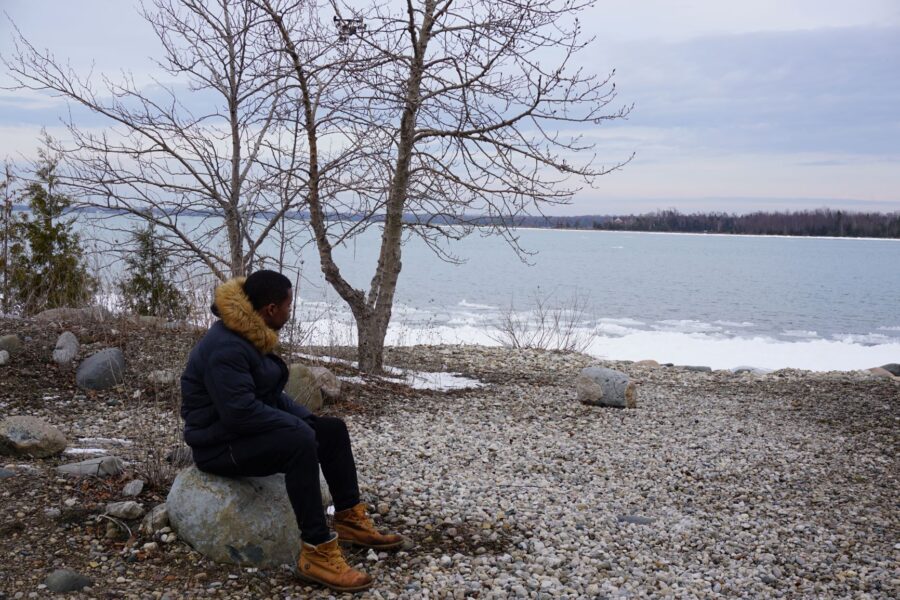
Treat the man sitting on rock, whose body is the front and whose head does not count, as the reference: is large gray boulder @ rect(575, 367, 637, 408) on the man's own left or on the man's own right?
on the man's own left

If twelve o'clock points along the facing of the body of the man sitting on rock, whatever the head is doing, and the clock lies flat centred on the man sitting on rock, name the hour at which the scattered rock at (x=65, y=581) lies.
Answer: The scattered rock is roughly at 6 o'clock from the man sitting on rock.

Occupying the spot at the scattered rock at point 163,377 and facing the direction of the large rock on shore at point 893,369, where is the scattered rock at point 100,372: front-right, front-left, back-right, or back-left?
back-left

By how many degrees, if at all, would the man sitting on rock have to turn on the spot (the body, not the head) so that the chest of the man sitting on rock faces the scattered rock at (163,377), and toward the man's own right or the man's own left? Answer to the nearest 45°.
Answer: approximately 90° to the man's own left

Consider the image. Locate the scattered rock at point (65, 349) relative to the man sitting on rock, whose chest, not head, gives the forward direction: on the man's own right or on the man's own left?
on the man's own left

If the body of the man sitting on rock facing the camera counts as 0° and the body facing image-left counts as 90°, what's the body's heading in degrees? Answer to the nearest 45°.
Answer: approximately 270°

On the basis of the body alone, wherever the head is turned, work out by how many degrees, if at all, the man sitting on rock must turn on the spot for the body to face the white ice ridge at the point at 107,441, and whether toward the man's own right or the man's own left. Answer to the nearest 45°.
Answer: approximately 135° to the man's own left

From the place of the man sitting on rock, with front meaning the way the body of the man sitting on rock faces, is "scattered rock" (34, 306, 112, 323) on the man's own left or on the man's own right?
on the man's own left

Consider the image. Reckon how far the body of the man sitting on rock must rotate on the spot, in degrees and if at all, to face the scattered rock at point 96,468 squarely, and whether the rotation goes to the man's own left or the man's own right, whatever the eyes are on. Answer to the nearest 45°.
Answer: approximately 135° to the man's own left

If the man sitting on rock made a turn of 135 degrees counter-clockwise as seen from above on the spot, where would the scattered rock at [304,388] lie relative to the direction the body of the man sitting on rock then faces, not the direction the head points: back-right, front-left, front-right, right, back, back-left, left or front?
front-right

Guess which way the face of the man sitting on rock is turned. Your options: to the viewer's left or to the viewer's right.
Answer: to the viewer's right

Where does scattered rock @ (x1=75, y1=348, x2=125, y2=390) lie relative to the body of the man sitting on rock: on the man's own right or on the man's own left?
on the man's own left
